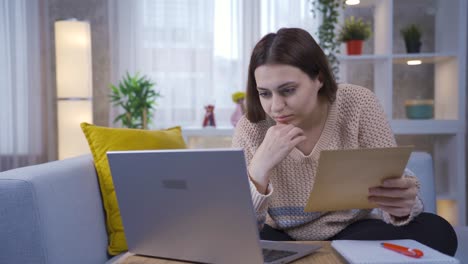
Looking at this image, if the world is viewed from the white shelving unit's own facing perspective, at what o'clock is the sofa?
The sofa is roughly at 1 o'clock from the white shelving unit.

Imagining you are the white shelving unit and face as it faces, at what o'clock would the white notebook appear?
The white notebook is roughly at 12 o'clock from the white shelving unit.

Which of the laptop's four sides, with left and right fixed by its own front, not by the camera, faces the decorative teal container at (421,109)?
front

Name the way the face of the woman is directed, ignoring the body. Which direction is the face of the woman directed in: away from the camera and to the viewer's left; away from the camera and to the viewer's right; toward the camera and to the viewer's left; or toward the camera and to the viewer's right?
toward the camera and to the viewer's left

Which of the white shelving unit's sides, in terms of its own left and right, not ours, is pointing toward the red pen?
front

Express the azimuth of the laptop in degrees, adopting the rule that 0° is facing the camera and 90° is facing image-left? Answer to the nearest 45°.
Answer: approximately 225°

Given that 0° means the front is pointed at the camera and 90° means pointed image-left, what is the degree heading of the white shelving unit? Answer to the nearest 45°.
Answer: approximately 0°

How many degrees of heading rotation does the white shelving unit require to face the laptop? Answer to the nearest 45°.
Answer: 0° — it already faces it

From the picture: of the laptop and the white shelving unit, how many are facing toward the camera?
1

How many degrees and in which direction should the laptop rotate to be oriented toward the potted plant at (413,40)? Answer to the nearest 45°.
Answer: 0° — it already faces it

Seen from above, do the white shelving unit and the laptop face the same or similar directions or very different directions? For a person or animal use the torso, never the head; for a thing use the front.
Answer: very different directions
